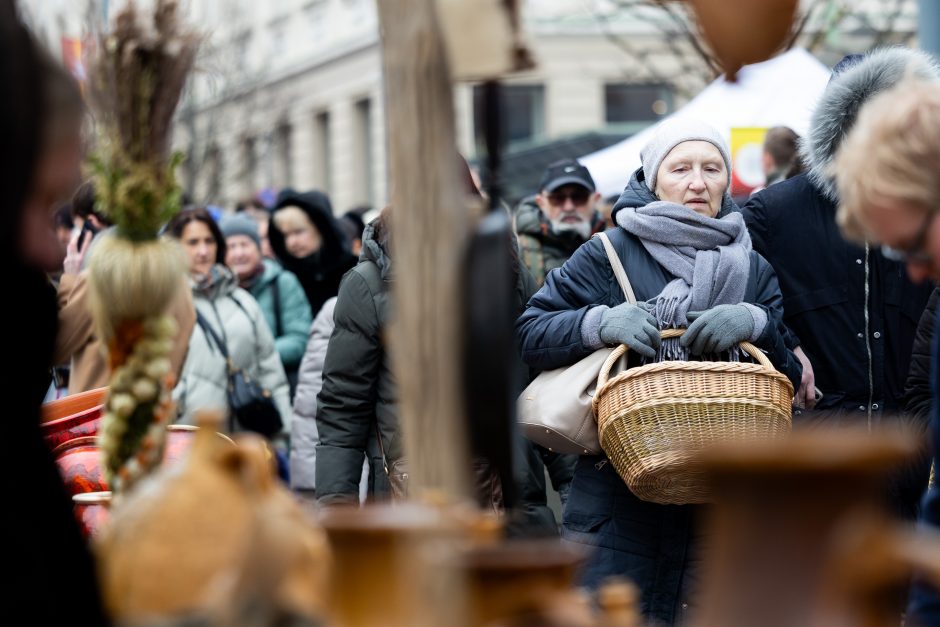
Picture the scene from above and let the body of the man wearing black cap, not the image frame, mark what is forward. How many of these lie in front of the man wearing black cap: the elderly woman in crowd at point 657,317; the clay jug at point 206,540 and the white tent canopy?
2

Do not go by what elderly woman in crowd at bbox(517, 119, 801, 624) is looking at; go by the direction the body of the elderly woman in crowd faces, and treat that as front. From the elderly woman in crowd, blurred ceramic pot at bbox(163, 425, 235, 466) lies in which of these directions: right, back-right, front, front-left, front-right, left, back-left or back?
front-right

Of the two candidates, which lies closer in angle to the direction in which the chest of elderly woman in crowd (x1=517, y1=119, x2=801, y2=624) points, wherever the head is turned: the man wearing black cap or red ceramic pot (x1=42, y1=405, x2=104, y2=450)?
the red ceramic pot

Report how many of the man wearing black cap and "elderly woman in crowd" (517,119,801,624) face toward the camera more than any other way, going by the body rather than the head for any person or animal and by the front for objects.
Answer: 2

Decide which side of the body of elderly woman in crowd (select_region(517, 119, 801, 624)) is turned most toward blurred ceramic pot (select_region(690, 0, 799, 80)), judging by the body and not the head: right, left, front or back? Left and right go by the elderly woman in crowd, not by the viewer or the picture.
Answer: front

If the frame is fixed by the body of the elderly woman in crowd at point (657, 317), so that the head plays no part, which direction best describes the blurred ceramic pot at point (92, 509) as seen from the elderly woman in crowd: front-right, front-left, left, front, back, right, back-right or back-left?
front-right

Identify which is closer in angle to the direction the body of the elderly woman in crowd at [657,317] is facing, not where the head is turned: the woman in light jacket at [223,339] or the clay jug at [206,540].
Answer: the clay jug

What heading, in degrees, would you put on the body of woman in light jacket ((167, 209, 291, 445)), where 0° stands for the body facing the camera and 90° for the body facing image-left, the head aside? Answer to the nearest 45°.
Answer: approximately 45°

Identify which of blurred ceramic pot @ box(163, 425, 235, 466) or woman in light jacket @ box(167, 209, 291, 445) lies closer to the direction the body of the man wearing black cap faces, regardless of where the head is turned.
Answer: the blurred ceramic pot
